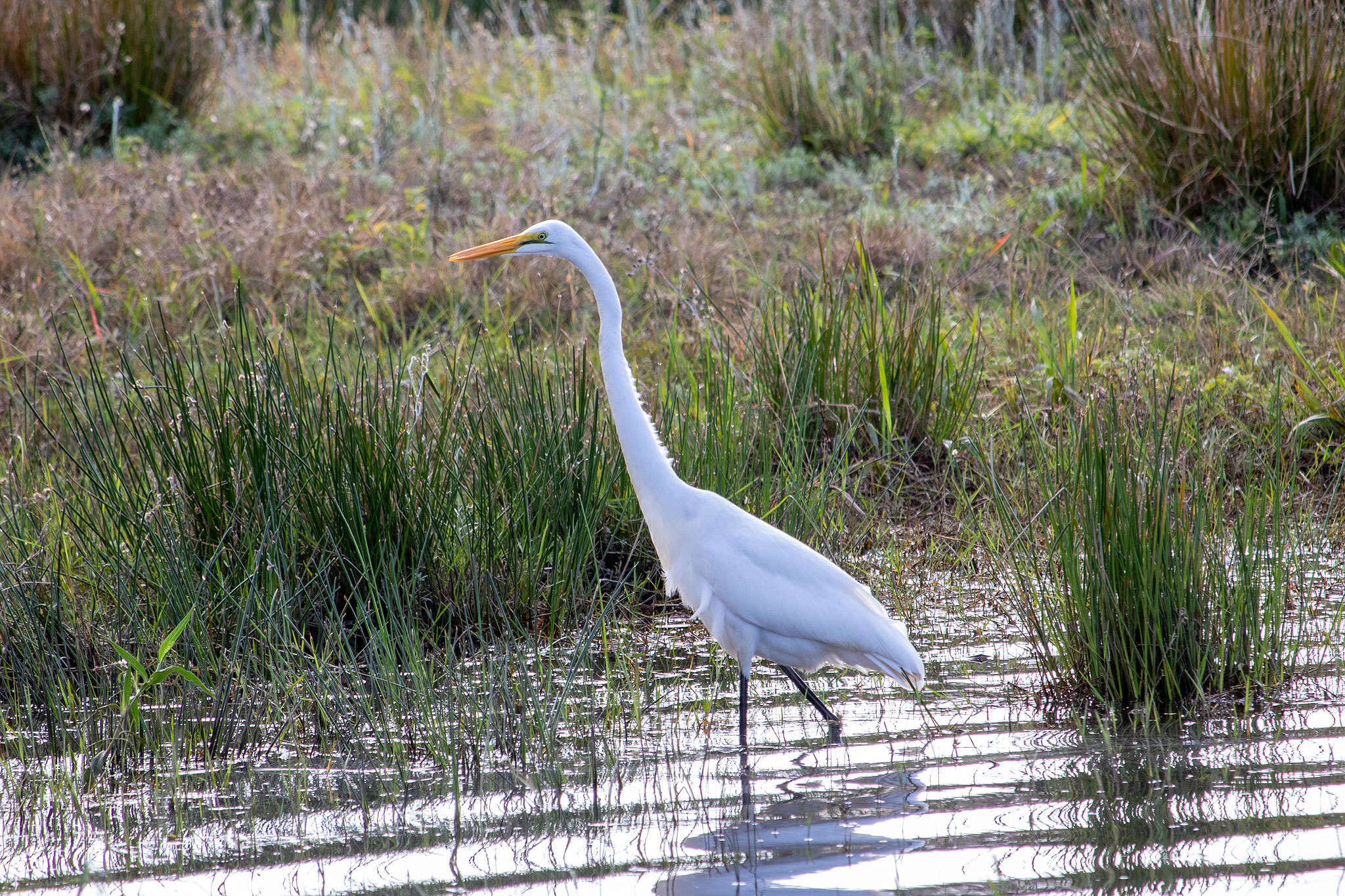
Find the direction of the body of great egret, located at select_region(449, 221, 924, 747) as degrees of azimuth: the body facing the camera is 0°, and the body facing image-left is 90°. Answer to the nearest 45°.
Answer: approximately 90°

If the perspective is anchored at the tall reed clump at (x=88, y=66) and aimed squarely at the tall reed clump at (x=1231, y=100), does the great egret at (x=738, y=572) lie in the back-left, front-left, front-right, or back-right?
front-right

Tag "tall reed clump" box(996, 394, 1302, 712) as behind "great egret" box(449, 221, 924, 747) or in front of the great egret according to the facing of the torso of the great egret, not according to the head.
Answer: behind

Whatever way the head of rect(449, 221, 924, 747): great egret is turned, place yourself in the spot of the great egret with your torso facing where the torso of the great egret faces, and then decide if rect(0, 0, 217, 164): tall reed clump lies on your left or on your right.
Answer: on your right

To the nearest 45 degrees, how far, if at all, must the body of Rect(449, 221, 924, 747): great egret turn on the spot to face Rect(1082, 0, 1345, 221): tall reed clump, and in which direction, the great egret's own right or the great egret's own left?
approximately 135° to the great egret's own right

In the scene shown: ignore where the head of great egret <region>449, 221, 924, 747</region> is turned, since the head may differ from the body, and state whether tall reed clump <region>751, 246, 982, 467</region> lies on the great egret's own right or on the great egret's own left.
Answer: on the great egret's own right

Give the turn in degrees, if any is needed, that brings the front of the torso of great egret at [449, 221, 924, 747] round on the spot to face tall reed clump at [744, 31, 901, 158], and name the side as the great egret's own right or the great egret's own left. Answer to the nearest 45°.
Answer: approximately 90° to the great egret's own right
